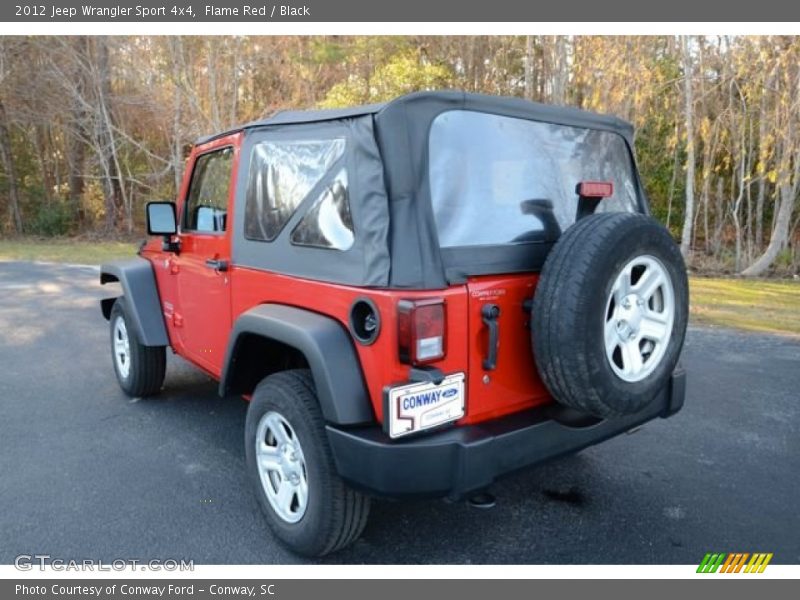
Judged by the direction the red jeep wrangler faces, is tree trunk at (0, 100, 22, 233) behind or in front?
in front

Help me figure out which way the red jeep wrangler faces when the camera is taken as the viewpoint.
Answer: facing away from the viewer and to the left of the viewer

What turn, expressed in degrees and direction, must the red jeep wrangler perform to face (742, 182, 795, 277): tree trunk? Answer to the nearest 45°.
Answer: approximately 90° to its right

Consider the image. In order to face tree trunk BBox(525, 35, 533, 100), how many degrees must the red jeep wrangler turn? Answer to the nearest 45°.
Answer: approximately 45° to its right

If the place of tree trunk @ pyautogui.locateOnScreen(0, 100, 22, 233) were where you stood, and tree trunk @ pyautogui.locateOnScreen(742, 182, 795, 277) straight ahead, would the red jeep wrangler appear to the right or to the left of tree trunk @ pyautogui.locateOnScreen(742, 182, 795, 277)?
right
